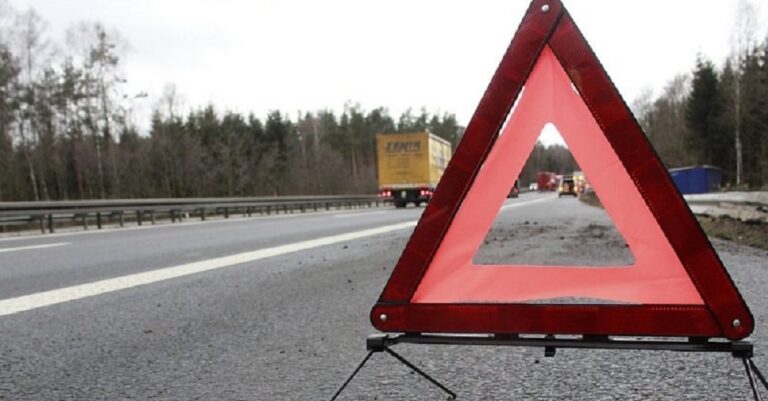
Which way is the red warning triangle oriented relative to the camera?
toward the camera

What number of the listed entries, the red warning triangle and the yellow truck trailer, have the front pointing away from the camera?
1

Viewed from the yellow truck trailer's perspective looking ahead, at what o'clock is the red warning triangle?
The red warning triangle is roughly at 6 o'clock from the yellow truck trailer.

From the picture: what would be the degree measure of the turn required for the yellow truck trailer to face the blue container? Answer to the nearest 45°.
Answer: approximately 90° to its right

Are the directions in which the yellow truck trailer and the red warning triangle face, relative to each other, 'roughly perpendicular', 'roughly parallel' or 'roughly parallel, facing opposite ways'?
roughly parallel, facing opposite ways

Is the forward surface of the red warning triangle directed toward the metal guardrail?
no

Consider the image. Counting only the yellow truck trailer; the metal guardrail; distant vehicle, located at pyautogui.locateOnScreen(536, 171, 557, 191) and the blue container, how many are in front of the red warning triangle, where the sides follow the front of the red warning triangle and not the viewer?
0

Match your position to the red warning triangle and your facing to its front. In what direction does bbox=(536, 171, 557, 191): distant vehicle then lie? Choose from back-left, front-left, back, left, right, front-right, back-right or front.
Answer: back

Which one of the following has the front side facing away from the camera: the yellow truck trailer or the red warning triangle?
the yellow truck trailer

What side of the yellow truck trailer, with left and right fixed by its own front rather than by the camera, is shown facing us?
back

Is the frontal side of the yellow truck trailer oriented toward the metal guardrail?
no

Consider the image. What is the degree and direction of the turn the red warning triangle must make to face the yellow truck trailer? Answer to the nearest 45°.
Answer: approximately 180°
